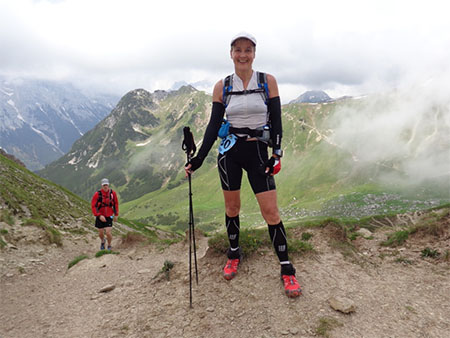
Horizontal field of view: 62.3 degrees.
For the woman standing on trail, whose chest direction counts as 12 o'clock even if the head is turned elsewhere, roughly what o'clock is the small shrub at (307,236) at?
The small shrub is roughly at 7 o'clock from the woman standing on trail.

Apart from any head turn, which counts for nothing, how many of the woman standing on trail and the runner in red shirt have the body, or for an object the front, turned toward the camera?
2

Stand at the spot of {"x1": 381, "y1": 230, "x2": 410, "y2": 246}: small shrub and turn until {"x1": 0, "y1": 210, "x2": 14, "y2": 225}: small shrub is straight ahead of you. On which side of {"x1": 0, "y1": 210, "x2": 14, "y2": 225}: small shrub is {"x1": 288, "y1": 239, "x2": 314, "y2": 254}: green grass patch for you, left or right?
left

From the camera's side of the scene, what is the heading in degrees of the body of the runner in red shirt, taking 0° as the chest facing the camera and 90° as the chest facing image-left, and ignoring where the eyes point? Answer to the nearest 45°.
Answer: approximately 0°
